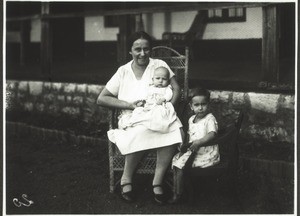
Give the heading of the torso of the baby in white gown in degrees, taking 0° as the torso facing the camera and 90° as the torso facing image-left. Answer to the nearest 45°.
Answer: approximately 0°

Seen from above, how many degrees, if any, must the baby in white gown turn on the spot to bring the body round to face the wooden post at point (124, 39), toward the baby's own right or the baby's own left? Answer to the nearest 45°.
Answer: approximately 180°

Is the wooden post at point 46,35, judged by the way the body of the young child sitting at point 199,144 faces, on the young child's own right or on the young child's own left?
on the young child's own right

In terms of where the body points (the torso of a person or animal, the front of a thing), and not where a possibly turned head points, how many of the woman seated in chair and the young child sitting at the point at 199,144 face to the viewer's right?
0

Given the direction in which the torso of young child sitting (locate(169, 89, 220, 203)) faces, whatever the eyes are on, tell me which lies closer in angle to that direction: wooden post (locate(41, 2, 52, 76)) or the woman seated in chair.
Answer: the woman seated in chair

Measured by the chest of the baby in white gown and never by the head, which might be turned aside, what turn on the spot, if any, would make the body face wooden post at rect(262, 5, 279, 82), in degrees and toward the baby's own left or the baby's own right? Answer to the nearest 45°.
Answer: approximately 135° to the baby's own left

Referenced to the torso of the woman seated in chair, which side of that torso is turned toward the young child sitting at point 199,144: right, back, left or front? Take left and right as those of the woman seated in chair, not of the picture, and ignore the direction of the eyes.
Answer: left

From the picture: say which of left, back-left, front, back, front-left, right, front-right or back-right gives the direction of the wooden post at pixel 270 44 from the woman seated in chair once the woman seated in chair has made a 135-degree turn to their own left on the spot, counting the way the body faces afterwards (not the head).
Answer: front

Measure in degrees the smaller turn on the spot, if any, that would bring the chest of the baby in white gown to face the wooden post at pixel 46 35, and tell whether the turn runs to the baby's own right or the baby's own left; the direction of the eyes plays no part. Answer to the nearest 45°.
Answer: approximately 135° to the baby's own right
